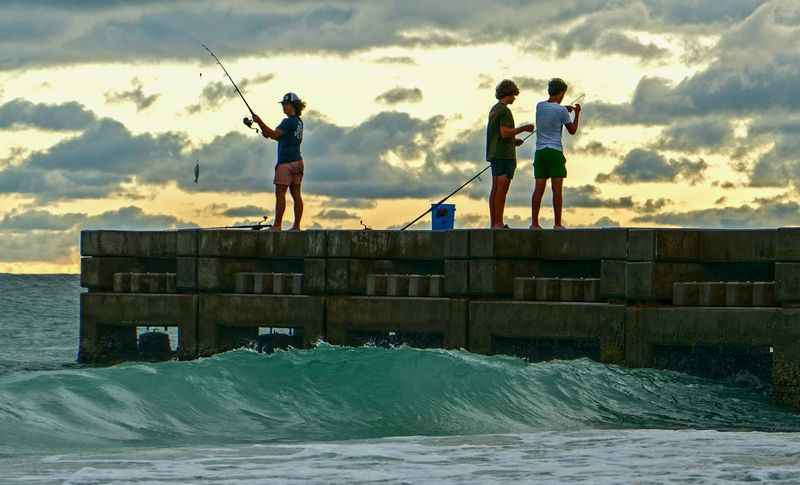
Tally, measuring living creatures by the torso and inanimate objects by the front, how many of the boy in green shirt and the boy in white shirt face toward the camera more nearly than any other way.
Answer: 0

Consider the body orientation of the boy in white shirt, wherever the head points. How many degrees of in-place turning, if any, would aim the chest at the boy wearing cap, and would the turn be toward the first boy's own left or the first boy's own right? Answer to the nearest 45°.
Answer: approximately 135° to the first boy's own left

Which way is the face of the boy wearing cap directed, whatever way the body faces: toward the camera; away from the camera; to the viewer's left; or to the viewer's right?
to the viewer's left

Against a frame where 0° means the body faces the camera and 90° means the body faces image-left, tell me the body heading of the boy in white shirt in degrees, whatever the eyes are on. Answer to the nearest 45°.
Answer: approximately 225°

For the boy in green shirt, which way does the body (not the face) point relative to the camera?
to the viewer's right

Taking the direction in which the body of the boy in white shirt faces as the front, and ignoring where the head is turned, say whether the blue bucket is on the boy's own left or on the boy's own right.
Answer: on the boy's own left

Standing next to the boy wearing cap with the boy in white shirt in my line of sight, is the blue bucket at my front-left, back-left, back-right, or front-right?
front-left

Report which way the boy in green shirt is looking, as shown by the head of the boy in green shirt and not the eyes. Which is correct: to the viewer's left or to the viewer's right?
to the viewer's right
